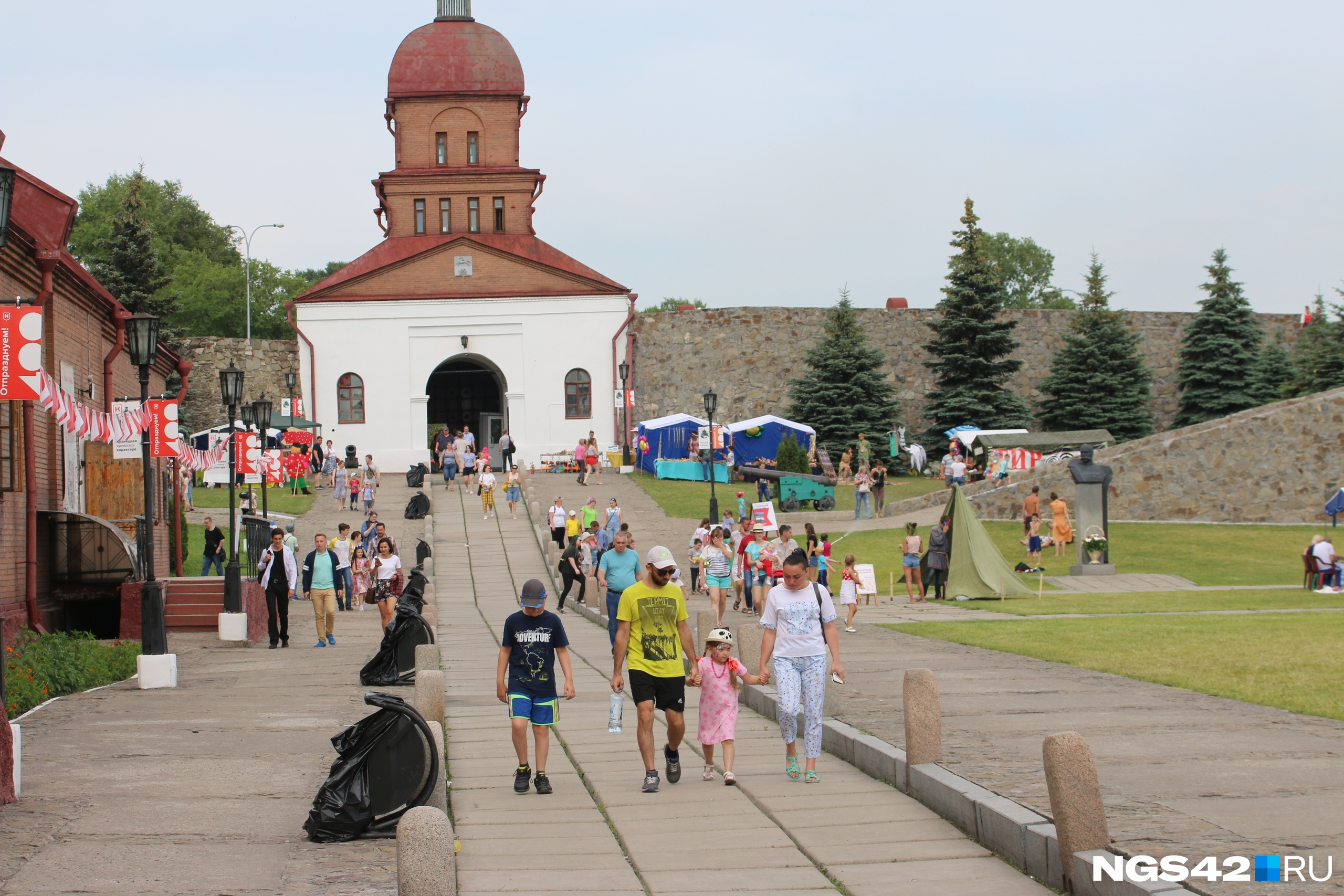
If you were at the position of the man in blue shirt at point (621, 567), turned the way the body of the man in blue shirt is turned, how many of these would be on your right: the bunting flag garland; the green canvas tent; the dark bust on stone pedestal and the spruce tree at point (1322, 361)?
1

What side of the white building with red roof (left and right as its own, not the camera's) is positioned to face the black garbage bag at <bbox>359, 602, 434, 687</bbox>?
front

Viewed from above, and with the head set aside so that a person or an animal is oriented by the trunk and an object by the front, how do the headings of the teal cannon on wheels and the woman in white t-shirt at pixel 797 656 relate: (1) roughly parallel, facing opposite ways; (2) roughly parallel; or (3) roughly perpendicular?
roughly perpendicular

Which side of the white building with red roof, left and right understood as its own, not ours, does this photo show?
front

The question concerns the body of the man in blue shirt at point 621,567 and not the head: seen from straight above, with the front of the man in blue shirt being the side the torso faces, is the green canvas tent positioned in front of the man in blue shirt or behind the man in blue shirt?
behind

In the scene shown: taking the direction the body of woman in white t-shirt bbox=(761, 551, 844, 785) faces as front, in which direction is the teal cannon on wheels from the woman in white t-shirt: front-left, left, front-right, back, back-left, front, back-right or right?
back

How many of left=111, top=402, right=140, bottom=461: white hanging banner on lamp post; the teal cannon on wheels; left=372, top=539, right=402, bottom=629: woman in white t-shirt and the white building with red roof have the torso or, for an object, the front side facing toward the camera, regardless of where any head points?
3

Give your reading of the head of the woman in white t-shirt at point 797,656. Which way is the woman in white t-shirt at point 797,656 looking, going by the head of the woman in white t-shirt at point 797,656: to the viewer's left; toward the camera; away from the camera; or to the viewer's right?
toward the camera

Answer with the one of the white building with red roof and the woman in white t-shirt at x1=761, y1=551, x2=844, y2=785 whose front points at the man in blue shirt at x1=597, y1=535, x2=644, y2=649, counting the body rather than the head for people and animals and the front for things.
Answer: the white building with red roof

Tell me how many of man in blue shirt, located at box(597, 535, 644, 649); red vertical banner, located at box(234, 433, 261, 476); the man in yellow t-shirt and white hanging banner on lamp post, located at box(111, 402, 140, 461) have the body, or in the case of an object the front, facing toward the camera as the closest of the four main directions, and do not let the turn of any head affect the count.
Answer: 4

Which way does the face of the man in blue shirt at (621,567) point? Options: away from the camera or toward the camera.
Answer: toward the camera

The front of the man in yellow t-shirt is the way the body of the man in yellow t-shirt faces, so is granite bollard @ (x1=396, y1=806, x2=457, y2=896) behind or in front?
in front

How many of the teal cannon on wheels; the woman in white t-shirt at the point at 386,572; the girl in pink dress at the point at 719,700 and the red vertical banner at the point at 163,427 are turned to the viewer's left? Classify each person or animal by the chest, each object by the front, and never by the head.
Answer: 1

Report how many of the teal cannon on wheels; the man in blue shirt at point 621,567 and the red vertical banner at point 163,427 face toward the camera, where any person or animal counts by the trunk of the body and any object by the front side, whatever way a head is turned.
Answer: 2

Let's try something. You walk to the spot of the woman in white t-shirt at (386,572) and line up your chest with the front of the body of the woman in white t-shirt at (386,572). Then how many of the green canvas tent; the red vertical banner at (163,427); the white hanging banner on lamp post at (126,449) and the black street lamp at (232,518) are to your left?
1

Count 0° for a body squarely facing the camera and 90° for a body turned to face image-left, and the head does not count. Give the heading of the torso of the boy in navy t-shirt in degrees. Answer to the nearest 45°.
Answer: approximately 0°
